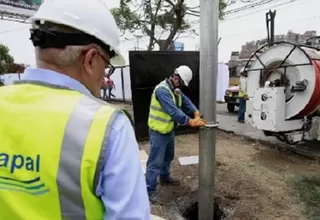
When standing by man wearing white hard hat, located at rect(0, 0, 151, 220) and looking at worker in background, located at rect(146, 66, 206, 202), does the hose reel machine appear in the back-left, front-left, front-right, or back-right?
front-right

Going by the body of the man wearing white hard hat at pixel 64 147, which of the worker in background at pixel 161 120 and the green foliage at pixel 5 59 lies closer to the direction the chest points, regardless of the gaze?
the worker in background

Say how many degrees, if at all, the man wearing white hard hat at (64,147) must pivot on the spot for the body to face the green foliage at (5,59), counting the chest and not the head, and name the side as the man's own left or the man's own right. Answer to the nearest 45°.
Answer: approximately 45° to the man's own left

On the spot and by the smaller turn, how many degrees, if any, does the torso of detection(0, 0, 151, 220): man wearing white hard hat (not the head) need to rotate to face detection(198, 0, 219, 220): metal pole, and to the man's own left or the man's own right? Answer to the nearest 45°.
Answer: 0° — they already face it

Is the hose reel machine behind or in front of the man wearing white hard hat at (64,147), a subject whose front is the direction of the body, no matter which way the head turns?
in front

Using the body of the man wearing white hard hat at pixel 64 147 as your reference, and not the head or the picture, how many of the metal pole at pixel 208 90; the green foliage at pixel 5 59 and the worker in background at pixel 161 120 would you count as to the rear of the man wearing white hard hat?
0

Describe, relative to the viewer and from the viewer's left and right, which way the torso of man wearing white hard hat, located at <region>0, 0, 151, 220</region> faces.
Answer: facing away from the viewer and to the right of the viewer

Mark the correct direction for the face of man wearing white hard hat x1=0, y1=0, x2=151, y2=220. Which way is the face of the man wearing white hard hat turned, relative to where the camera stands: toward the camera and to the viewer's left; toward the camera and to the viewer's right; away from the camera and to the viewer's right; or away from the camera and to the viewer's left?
away from the camera and to the viewer's right

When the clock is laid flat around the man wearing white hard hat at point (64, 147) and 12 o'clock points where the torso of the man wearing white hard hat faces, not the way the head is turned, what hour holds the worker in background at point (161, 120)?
The worker in background is roughly at 11 o'clock from the man wearing white hard hat.

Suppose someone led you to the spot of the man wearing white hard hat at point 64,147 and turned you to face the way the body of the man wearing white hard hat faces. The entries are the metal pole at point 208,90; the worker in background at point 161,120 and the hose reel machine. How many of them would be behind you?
0
